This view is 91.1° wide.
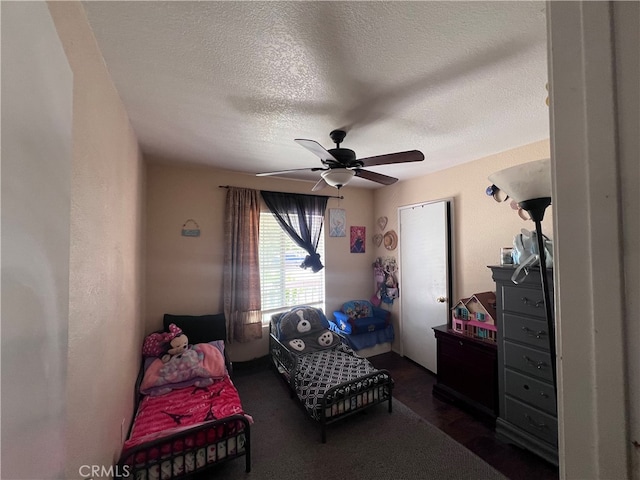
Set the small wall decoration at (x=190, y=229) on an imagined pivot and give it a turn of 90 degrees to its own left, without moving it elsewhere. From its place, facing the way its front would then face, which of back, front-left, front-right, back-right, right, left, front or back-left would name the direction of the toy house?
front-right

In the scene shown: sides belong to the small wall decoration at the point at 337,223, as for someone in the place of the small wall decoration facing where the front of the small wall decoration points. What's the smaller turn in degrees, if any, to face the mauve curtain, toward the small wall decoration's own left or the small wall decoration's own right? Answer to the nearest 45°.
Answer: approximately 45° to the small wall decoration's own right

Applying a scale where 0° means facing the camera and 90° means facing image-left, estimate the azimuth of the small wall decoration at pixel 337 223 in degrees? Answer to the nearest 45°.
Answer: approximately 0°

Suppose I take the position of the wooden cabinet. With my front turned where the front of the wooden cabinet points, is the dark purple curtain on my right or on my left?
on my right

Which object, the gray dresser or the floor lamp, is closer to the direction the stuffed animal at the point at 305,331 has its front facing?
the floor lamp

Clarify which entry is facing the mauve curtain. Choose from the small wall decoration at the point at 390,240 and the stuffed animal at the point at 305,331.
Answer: the small wall decoration

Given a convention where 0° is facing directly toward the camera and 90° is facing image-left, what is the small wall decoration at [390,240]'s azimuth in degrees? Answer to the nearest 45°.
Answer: approximately 45°

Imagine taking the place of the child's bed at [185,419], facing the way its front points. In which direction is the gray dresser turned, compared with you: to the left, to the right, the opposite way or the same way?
to the right

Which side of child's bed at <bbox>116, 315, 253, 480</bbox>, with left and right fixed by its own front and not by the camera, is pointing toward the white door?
left

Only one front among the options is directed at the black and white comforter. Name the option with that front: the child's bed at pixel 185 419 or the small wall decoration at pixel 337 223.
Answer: the small wall decoration

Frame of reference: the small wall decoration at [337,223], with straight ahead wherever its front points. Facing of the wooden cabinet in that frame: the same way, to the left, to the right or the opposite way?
to the right

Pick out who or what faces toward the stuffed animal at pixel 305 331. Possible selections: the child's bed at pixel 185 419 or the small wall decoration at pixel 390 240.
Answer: the small wall decoration

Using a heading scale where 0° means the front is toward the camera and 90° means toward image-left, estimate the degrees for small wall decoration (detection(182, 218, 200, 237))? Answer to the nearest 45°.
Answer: approximately 0°
